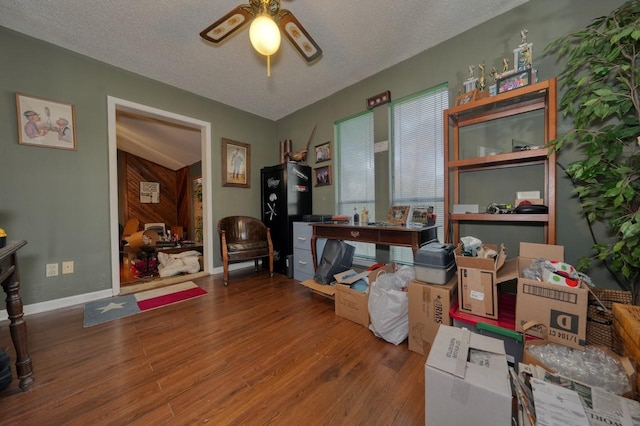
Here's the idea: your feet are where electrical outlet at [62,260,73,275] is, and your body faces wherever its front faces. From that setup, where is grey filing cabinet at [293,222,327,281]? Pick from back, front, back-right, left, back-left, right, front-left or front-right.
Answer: front-left

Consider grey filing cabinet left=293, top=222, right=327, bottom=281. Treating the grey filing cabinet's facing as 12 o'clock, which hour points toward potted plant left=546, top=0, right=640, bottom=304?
The potted plant is roughly at 9 o'clock from the grey filing cabinet.

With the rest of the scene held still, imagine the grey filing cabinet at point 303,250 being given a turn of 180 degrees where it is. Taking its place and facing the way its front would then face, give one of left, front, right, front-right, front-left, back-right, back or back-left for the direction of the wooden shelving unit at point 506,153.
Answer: right

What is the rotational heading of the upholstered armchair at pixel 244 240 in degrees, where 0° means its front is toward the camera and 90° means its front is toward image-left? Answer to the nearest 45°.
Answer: approximately 315°

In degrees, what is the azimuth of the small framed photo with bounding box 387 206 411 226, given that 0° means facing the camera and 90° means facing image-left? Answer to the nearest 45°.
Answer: approximately 45°

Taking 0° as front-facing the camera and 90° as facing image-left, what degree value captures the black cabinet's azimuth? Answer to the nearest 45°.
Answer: approximately 45°

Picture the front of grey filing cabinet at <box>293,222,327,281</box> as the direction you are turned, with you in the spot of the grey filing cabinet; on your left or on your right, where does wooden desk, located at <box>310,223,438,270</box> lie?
on your left

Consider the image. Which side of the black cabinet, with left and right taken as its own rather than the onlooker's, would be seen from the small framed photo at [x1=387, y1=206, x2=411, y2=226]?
left

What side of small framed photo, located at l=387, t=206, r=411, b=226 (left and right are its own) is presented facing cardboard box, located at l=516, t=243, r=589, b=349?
left

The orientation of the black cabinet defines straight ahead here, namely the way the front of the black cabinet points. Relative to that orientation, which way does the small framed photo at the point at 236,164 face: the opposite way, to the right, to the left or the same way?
to the left

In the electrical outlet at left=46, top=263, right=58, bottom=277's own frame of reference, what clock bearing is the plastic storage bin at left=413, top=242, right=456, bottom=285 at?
The plastic storage bin is roughly at 11 o'clock from the electrical outlet.

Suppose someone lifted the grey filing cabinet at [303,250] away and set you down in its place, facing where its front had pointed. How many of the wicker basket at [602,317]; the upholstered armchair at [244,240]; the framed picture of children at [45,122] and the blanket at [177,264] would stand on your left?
1

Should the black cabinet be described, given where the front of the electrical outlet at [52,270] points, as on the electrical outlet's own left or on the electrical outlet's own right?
on the electrical outlet's own left

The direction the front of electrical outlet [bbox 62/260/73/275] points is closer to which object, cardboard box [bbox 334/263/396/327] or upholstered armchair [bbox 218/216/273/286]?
the cardboard box

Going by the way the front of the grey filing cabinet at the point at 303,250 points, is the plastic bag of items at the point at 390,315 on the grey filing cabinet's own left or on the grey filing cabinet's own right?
on the grey filing cabinet's own left

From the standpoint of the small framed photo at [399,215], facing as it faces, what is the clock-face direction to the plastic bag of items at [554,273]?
The plastic bag of items is roughly at 9 o'clock from the small framed photo.
